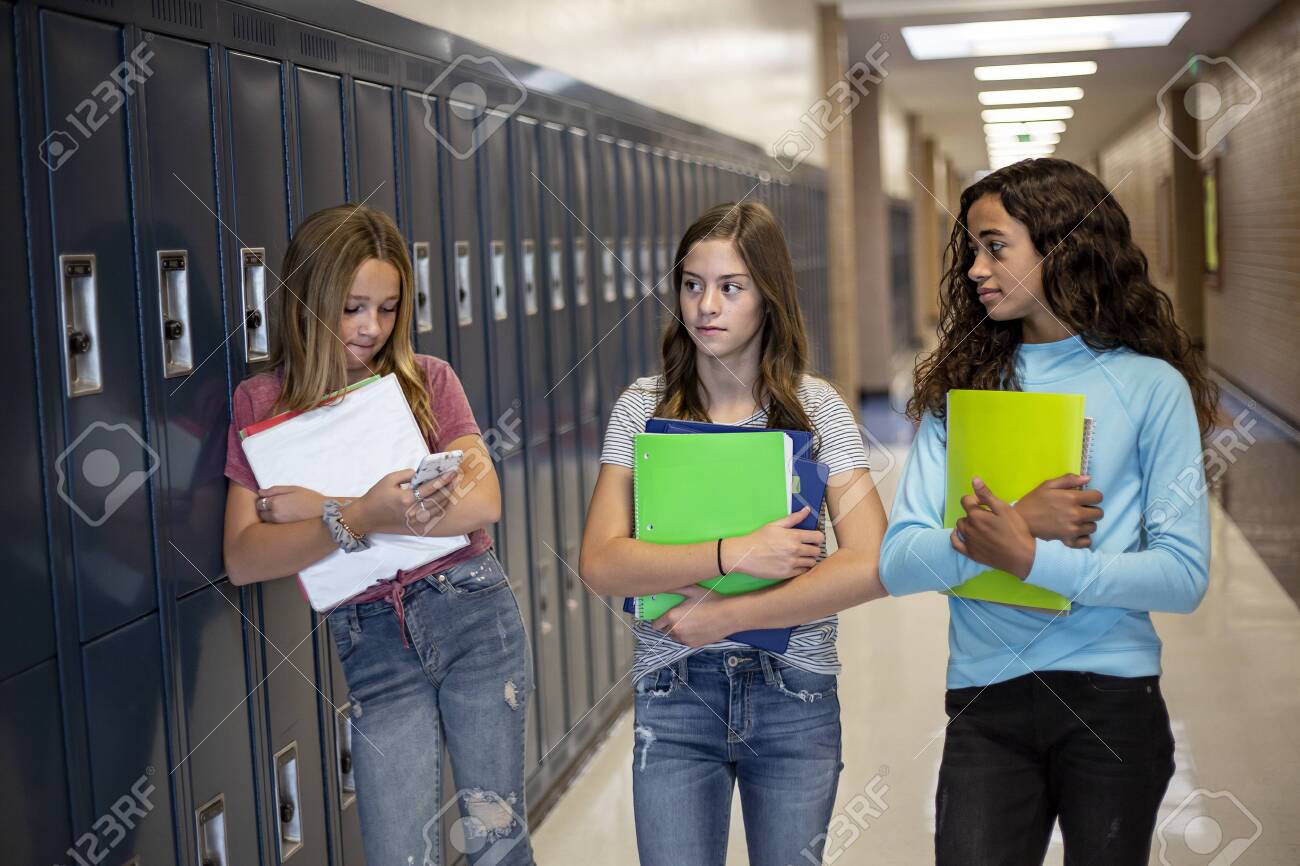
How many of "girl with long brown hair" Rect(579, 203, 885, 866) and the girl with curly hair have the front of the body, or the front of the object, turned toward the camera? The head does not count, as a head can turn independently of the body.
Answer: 2

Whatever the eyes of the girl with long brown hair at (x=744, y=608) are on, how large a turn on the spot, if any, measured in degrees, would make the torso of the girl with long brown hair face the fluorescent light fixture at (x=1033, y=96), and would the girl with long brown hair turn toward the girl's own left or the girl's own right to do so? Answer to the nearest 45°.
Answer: approximately 180°

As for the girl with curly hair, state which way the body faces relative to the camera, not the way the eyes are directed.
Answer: toward the camera

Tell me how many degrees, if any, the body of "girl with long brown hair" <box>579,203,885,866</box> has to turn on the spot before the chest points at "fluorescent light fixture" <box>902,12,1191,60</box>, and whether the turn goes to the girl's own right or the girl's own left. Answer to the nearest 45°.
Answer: approximately 180°

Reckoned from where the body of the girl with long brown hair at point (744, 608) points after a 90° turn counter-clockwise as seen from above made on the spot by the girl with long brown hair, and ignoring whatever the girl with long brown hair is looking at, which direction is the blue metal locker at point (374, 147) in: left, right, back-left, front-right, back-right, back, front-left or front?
back-left

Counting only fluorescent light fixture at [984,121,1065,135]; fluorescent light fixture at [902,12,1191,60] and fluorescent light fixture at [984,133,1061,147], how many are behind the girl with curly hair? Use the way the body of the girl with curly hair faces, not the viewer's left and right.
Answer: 3

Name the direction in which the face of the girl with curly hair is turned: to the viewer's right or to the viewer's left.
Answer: to the viewer's left

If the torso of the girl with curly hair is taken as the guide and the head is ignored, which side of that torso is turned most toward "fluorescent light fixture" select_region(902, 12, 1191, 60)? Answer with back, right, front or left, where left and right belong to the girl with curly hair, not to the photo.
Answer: back

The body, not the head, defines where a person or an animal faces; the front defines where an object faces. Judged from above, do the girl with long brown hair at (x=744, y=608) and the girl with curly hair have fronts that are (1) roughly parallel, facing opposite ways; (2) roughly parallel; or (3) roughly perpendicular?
roughly parallel

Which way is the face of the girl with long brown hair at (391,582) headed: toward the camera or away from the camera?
toward the camera

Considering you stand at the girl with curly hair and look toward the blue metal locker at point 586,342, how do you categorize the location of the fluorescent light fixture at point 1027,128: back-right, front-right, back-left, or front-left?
front-right

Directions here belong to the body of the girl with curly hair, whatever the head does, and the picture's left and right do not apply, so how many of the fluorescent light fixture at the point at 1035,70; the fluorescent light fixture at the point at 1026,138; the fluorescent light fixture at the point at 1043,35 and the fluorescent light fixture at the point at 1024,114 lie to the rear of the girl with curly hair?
4
